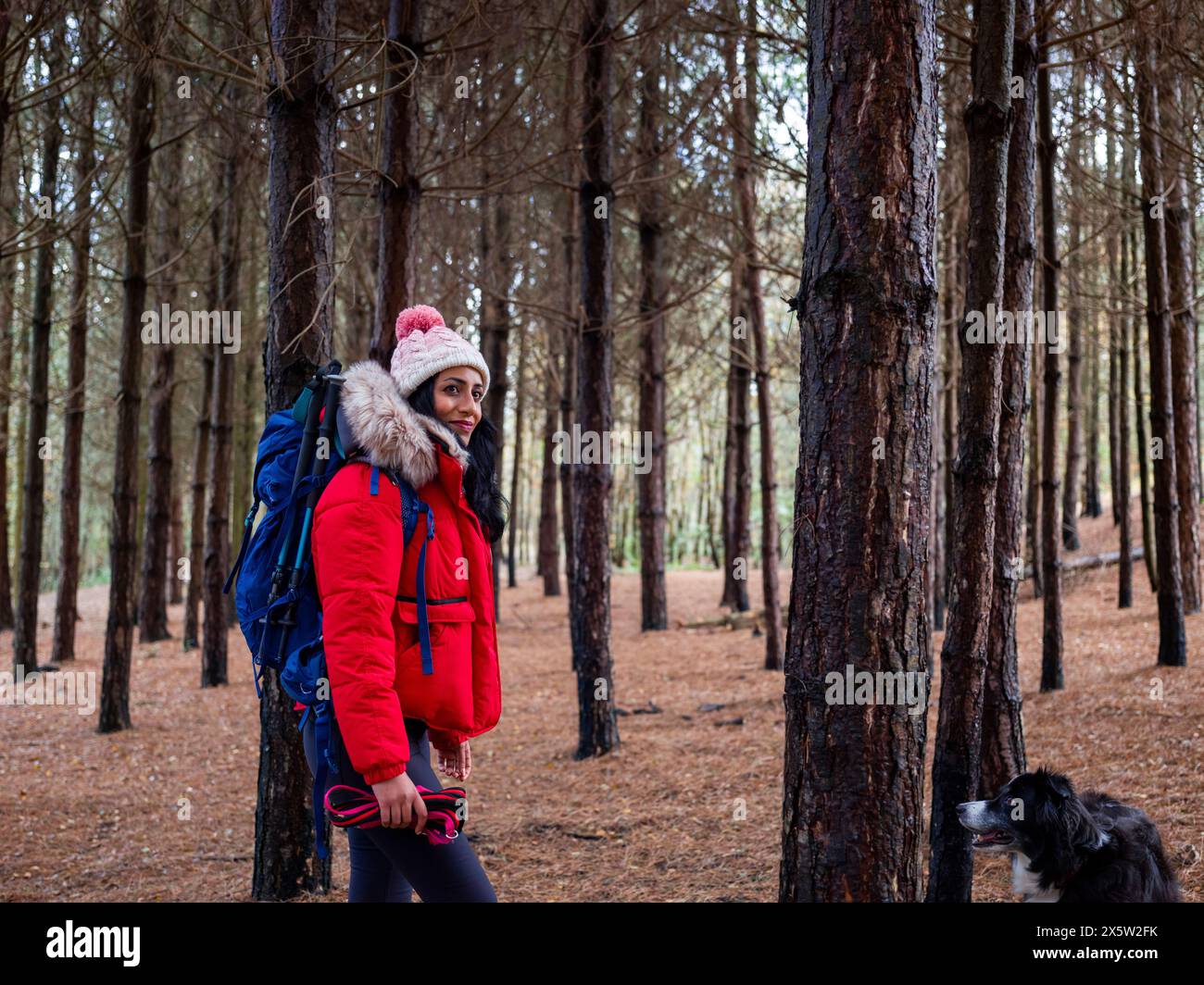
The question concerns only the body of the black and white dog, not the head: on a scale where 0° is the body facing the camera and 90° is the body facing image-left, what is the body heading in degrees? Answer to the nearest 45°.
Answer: approximately 90°

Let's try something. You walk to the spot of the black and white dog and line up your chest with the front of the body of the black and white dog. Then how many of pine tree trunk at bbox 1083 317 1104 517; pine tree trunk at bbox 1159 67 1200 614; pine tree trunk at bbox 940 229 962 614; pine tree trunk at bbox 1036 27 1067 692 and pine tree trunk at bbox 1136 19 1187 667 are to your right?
5

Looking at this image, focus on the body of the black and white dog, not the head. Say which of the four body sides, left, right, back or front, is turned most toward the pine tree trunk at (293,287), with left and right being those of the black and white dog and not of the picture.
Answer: front

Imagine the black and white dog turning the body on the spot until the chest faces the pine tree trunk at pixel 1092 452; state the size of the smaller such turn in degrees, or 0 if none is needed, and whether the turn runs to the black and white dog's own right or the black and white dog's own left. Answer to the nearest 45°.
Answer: approximately 90° to the black and white dog's own right

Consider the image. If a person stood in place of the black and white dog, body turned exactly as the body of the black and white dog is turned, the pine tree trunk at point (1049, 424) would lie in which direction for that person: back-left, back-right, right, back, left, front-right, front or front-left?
right

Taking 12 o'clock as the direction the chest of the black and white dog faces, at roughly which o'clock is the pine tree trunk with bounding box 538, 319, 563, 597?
The pine tree trunk is roughly at 2 o'clock from the black and white dog.
